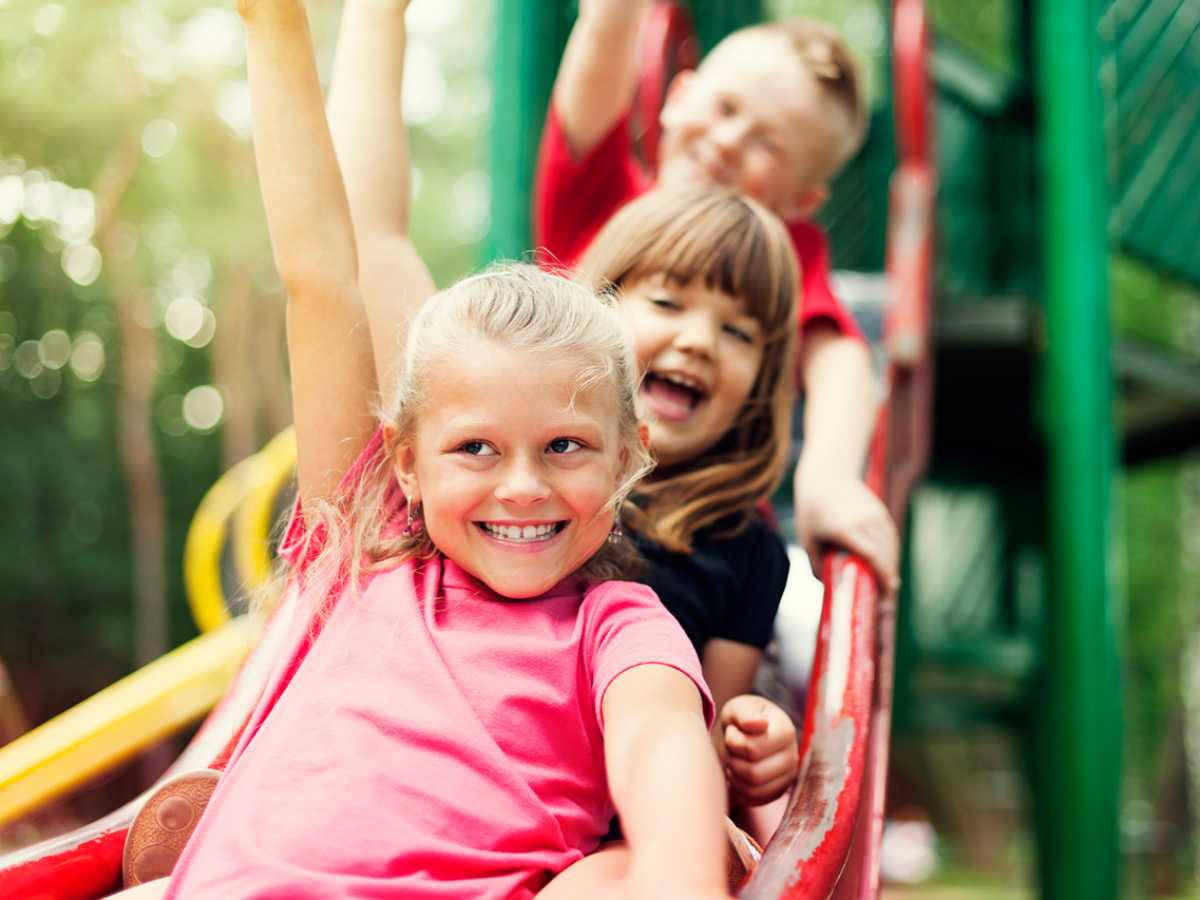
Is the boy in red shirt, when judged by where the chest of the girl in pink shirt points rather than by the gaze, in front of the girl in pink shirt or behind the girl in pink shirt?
behind
